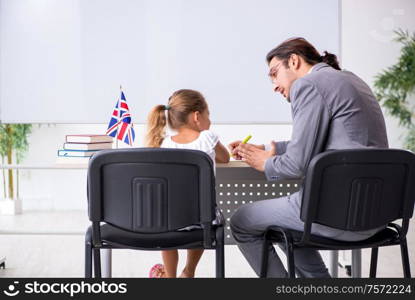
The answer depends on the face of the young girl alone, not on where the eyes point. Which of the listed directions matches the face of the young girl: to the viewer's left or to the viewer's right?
to the viewer's right

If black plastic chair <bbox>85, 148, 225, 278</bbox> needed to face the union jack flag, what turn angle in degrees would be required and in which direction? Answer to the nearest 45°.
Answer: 0° — it already faces it

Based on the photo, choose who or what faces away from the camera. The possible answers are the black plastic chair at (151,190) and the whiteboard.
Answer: the black plastic chair

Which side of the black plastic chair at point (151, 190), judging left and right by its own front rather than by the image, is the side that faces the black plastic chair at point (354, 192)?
right

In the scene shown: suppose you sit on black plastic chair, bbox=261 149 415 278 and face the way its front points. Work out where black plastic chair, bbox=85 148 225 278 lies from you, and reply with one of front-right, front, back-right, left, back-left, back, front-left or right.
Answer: front-left

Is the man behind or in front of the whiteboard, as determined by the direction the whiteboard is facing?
in front

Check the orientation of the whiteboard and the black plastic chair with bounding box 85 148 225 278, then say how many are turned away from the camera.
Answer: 1

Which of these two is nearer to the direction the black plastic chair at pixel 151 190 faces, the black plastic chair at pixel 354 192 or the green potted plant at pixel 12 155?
the green potted plant

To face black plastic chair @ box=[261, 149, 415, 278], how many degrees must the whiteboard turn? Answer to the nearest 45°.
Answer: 0° — it already faces it

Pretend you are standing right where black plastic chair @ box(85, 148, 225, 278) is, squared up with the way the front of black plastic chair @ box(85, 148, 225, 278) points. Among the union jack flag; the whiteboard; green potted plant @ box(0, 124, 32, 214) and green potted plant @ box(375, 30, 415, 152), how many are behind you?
0

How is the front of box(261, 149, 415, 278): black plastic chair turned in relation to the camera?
facing away from the viewer and to the left of the viewer

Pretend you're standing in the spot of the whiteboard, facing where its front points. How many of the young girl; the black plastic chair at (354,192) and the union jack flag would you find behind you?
0

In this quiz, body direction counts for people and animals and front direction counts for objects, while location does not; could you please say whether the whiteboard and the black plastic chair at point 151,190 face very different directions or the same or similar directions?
very different directions

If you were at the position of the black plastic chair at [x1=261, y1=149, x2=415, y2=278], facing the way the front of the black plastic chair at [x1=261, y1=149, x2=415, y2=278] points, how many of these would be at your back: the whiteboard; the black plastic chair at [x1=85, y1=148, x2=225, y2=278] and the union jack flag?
0

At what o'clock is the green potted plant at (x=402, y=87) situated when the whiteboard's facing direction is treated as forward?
The green potted plant is roughly at 9 o'clock from the whiteboard.

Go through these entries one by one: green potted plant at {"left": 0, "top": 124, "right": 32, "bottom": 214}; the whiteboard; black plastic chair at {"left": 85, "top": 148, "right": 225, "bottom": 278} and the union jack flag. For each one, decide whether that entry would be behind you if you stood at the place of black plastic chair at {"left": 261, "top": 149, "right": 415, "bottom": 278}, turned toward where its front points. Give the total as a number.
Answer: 0

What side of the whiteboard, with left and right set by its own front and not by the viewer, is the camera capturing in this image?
front

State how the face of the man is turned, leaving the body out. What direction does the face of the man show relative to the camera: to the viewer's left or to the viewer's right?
to the viewer's left
